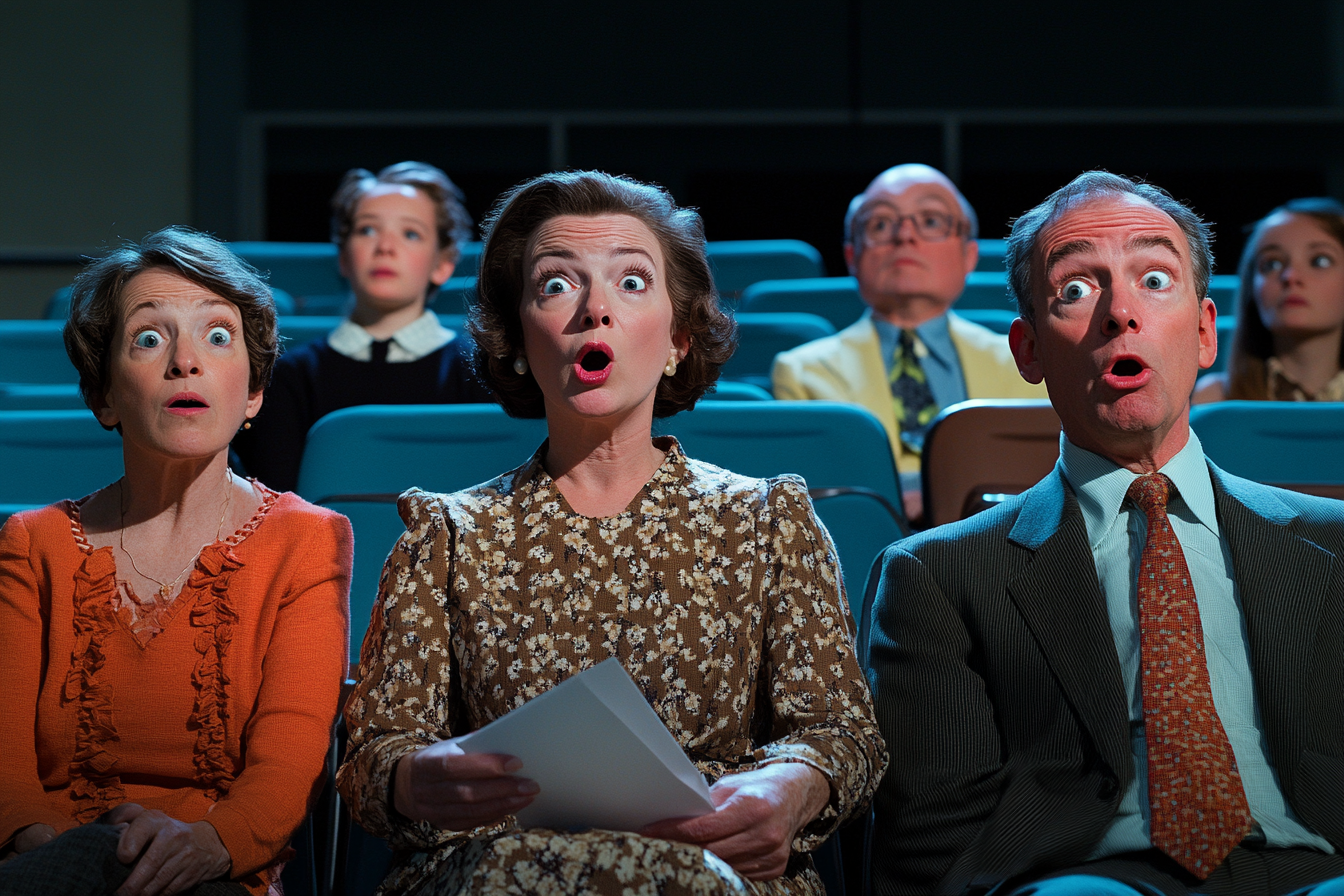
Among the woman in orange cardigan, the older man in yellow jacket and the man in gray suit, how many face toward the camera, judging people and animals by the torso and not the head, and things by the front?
3

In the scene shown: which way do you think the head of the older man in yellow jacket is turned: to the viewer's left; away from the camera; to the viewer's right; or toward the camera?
toward the camera

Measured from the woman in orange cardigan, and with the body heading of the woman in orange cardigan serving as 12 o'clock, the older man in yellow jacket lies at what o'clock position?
The older man in yellow jacket is roughly at 8 o'clock from the woman in orange cardigan.

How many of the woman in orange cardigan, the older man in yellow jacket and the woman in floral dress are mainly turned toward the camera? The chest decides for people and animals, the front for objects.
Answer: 3

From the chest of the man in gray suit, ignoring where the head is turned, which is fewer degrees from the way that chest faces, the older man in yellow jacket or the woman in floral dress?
the woman in floral dress

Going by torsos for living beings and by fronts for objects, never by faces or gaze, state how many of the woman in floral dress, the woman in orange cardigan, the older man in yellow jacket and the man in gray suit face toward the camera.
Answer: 4

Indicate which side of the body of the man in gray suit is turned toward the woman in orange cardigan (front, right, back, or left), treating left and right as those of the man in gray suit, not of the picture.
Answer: right

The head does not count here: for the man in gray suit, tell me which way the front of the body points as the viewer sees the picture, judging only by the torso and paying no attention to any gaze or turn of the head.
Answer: toward the camera

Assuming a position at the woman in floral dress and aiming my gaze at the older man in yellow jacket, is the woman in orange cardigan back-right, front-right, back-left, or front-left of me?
back-left

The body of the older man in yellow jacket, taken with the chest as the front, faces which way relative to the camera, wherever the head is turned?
toward the camera

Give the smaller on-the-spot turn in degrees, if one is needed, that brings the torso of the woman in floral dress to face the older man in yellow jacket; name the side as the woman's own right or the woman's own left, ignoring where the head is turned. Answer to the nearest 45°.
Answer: approximately 135° to the woman's own left

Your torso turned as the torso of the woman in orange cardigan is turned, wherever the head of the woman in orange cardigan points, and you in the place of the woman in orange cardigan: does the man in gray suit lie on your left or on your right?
on your left

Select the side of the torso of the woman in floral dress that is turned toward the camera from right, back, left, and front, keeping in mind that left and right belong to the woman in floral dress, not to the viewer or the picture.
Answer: front
